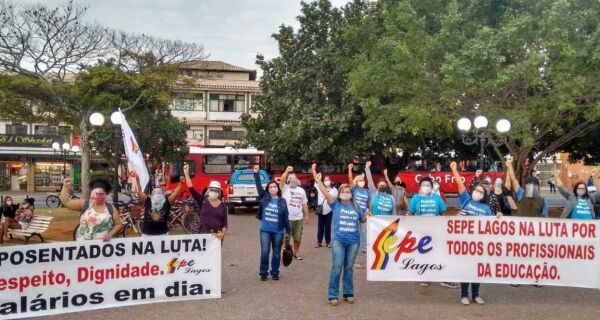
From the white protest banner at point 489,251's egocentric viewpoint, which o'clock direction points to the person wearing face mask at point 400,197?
The person wearing face mask is roughly at 5 o'clock from the white protest banner.

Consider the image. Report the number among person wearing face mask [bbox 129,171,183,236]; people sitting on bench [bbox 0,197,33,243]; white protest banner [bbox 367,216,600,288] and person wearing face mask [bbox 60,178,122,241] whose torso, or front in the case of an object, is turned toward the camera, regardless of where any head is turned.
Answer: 4

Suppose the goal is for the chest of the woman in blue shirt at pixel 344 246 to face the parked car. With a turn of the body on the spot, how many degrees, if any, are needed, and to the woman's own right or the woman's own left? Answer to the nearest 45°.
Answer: approximately 180°

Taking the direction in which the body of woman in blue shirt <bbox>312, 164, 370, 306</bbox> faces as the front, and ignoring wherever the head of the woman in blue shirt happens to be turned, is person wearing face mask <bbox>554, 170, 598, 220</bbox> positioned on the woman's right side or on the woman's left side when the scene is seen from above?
on the woman's left side

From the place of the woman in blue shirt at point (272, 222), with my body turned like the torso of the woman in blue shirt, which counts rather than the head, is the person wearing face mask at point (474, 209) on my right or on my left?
on my left

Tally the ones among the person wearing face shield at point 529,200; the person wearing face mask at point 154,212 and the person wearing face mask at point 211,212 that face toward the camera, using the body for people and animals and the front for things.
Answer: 3

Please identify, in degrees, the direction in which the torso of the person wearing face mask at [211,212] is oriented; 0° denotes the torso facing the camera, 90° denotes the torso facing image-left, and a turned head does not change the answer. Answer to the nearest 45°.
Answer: approximately 0°

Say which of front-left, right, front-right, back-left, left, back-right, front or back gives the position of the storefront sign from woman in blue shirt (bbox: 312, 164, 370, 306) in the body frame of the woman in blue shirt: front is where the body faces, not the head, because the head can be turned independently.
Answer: back-right

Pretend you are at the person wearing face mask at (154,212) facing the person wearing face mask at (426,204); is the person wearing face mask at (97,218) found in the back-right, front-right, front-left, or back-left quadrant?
back-right

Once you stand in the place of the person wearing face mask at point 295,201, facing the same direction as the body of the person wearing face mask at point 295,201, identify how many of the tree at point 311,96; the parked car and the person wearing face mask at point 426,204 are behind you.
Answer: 2

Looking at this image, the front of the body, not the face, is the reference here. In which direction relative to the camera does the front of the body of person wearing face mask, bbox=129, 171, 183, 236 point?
toward the camera

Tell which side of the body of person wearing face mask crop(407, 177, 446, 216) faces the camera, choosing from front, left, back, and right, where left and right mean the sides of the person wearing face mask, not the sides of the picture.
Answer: front

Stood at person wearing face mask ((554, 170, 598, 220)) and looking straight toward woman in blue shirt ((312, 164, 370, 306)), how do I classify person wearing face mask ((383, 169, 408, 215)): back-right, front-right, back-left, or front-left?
front-right

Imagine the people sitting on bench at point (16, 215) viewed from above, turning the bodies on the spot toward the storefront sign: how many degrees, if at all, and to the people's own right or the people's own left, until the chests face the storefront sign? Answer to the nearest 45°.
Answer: approximately 180°
